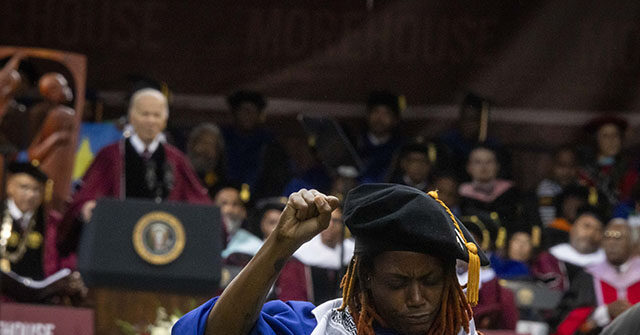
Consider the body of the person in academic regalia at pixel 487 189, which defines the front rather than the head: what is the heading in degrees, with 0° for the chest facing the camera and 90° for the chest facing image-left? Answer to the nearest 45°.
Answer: approximately 0°

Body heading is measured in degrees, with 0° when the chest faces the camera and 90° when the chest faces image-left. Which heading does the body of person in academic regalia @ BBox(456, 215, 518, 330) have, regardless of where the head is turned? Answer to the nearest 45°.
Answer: approximately 45°

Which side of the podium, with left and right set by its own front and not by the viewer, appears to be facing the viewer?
front

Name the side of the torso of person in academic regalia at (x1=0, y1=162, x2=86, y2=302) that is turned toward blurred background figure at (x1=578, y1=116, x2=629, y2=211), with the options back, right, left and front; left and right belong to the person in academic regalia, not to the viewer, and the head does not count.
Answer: left

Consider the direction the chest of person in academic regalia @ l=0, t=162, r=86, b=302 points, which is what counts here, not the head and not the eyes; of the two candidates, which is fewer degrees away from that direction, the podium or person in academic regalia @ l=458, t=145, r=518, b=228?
the podium

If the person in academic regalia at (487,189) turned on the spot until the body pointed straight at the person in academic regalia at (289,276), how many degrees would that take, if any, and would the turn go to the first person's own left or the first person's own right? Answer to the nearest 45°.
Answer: approximately 45° to the first person's own right

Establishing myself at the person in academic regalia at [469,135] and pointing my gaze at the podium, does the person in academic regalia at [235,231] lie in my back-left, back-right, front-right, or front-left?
front-right

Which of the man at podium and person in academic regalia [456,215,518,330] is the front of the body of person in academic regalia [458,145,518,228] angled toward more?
the person in academic regalia

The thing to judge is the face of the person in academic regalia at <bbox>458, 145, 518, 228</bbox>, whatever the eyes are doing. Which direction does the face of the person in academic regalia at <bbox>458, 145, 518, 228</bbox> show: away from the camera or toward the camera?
toward the camera

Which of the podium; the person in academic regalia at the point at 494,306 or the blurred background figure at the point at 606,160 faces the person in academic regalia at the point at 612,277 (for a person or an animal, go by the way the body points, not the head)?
the blurred background figure

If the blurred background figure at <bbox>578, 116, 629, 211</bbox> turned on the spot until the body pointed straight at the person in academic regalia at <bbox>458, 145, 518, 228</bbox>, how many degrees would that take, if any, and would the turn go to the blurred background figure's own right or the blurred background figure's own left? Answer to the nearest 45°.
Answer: approximately 45° to the blurred background figure's own right

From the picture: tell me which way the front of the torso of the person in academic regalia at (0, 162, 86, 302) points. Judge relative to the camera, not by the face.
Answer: toward the camera

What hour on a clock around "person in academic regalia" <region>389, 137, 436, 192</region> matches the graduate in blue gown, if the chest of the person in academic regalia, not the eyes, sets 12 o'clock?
The graduate in blue gown is roughly at 12 o'clock from the person in academic regalia.

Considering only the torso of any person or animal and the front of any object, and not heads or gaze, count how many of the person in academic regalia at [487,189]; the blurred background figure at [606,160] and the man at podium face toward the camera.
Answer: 3
